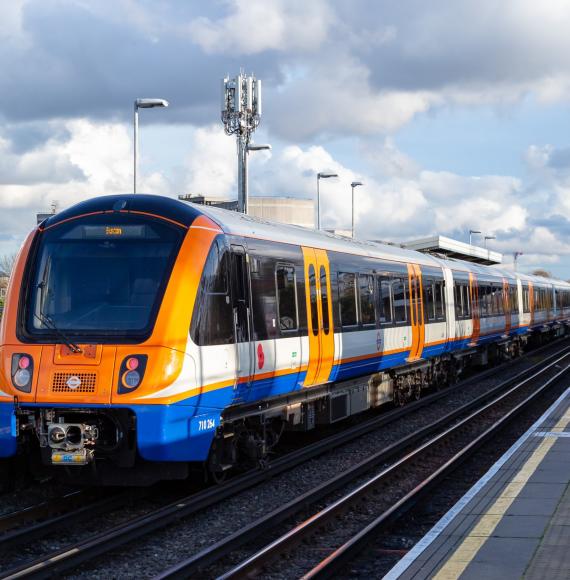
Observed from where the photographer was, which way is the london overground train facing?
facing the viewer and to the left of the viewer

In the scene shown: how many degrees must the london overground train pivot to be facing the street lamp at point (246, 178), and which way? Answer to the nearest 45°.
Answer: approximately 135° to its right
